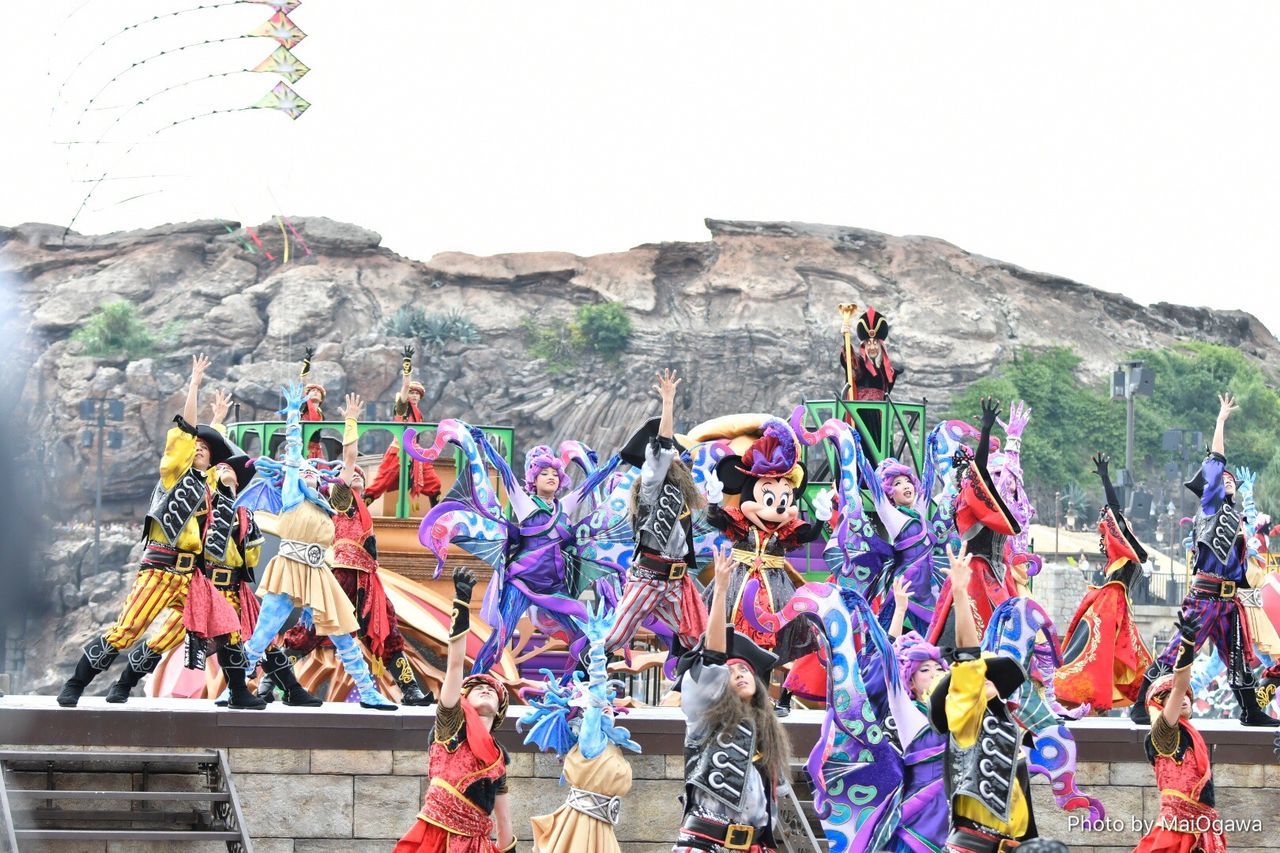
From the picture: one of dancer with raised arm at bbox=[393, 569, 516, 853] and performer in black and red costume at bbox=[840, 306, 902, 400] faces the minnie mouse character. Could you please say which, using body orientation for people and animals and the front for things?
the performer in black and red costume

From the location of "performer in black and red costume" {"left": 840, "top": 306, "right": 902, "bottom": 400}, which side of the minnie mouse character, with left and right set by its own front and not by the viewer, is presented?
back

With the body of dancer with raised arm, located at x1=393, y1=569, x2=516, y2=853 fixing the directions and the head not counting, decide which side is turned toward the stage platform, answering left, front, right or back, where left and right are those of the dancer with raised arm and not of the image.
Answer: back

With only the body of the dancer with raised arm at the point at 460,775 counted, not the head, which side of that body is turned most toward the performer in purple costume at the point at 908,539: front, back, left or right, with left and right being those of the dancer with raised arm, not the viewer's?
left

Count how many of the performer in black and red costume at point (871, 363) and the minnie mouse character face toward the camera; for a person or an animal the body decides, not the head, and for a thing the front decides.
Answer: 2

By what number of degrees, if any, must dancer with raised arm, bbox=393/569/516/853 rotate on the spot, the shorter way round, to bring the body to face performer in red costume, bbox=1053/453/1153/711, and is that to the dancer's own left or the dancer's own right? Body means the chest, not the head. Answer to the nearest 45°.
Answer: approximately 90° to the dancer's own left

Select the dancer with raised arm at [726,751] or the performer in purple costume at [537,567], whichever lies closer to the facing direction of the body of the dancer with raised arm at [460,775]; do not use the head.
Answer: the dancer with raised arm

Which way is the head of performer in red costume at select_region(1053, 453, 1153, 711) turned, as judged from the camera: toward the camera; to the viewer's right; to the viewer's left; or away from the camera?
to the viewer's left

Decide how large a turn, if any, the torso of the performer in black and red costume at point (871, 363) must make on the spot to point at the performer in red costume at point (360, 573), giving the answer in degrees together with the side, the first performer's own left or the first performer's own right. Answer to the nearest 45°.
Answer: approximately 45° to the first performer's own right

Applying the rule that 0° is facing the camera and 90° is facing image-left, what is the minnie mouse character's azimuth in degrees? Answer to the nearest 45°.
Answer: approximately 0°

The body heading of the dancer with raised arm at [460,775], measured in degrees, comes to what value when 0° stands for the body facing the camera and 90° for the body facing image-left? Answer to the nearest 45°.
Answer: approximately 315°

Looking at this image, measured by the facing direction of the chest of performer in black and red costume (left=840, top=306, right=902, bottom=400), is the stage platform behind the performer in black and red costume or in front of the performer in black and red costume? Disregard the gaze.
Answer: in front

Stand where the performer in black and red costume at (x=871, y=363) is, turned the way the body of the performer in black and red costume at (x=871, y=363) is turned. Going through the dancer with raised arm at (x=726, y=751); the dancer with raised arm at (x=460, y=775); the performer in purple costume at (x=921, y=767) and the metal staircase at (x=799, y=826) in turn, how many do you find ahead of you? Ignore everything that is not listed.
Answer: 4
